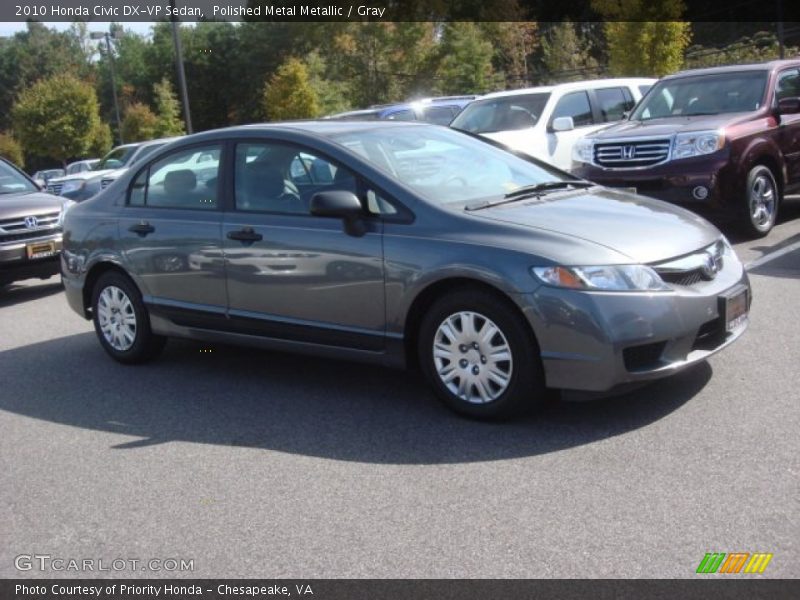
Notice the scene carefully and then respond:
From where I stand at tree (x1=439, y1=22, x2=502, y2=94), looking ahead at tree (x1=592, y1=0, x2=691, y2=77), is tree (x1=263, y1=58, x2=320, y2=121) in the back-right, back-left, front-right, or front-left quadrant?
back-right

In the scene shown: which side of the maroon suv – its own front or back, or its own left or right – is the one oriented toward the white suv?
right

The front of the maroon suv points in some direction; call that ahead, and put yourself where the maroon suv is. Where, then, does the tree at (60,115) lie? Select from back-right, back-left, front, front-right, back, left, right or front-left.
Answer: right

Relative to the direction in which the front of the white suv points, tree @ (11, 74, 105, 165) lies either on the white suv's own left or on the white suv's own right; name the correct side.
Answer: on the white suv's own right

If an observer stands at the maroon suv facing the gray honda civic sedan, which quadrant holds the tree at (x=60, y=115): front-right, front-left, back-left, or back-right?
back-right

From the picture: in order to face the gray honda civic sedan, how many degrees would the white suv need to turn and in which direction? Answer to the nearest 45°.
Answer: approximately 45° to its left

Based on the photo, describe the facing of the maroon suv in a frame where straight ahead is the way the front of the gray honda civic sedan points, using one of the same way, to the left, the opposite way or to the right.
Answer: to the right

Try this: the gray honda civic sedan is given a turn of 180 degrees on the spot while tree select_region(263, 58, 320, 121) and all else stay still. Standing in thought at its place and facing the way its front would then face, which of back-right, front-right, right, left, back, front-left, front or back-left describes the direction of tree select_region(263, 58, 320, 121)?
front-right

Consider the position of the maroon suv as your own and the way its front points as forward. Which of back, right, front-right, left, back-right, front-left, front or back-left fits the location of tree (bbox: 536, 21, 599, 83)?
back-right

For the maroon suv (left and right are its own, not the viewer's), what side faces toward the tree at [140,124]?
right

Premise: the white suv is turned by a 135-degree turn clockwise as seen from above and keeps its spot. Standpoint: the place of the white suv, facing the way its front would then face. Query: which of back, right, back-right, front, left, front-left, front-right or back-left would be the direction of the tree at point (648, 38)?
front

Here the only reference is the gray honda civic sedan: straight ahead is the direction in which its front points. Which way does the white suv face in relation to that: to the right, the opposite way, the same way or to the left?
to the right

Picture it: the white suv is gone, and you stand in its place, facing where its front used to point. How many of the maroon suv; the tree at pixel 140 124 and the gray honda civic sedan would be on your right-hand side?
1

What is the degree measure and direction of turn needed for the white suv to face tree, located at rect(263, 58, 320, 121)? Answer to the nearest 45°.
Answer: approximately 90° to its right

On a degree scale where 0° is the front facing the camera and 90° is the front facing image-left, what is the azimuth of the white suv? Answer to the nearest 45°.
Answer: approximately 45°
